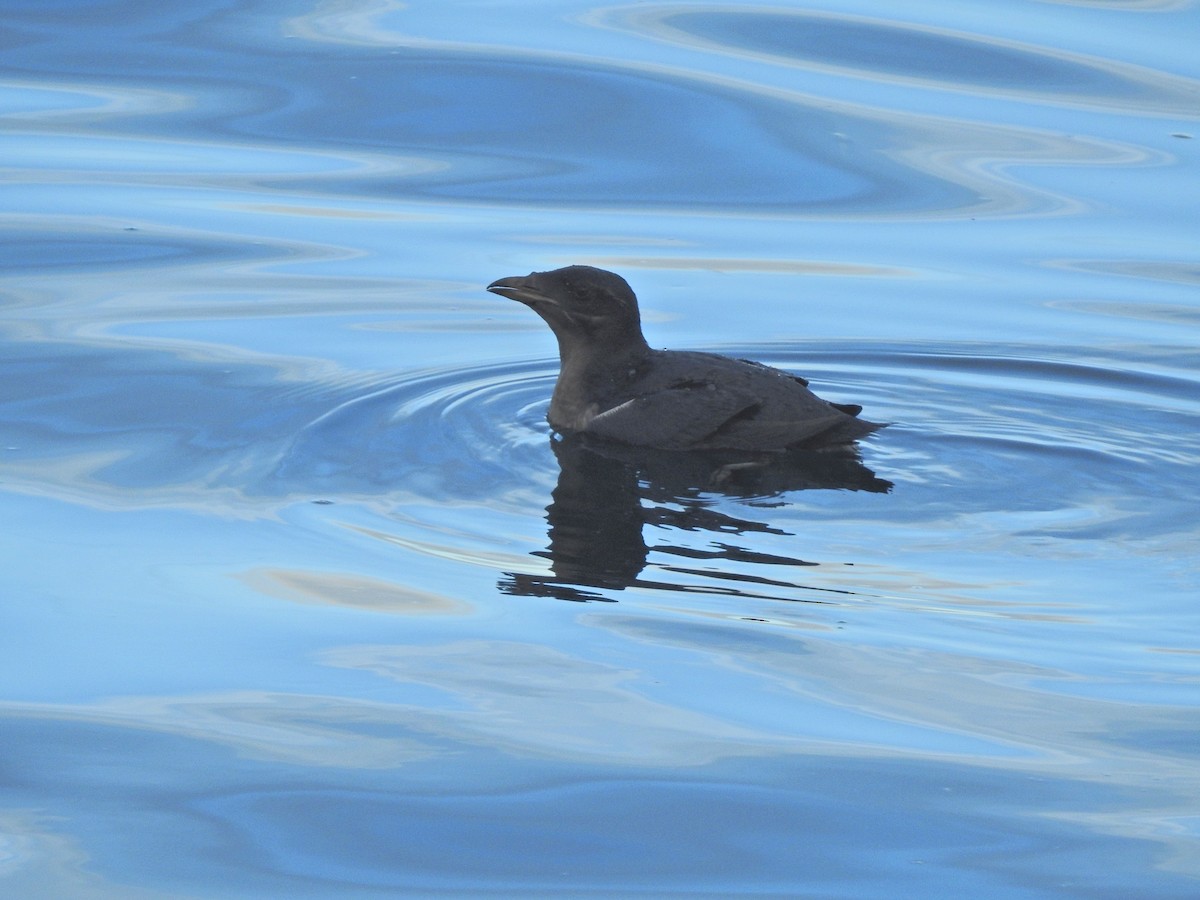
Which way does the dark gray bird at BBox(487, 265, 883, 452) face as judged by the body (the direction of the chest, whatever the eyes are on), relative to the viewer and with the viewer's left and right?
facing to the left of the viewer
